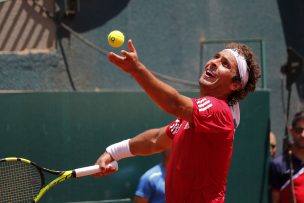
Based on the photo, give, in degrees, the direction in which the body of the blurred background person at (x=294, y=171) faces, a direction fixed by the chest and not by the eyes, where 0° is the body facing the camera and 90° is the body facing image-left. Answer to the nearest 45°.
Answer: approximately 0°

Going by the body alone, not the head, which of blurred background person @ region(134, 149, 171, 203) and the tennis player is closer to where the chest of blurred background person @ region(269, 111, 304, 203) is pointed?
the tennis player

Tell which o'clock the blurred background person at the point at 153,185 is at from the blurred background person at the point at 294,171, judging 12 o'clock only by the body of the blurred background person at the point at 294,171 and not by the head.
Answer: the blurred background person at the point at 153,185 is roughly at 2 o'clock from the blurred background person at the point at 294,171.

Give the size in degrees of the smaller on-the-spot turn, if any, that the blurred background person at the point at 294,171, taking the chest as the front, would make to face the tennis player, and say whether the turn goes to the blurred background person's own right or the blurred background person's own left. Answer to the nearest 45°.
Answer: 0° — they already face them

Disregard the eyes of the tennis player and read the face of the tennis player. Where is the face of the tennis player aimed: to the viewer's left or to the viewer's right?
to the viewer's left

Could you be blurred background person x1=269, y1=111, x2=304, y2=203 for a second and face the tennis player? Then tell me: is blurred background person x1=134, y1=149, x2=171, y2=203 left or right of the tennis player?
right
